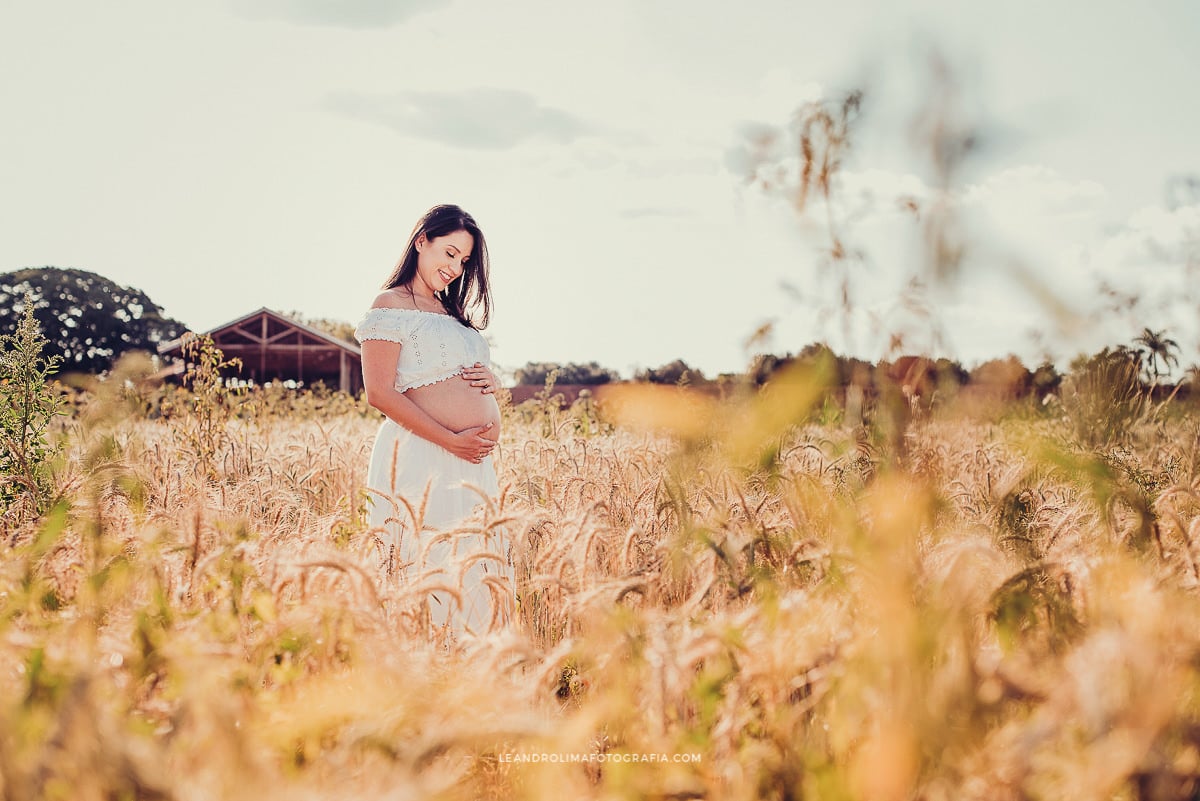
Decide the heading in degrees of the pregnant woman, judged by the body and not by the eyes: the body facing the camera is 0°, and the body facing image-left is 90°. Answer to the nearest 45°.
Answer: approximately 315°

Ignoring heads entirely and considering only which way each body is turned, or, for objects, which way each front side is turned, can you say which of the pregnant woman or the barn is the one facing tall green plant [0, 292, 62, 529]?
the barn

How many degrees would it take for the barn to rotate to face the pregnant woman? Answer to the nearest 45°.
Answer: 0° — it already faces them

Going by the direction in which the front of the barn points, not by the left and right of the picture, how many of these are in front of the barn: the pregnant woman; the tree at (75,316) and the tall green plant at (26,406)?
2

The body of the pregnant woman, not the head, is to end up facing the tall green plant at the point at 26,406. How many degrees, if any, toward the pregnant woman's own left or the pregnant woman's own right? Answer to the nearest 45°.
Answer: approximately 180°

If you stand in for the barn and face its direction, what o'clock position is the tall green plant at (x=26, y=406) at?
The tall green plant is roughly at 12 o'clock from the barn.

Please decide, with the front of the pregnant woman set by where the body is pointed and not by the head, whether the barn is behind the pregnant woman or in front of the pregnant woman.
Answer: behind

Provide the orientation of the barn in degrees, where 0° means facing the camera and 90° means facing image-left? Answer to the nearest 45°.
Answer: approximately 0°
